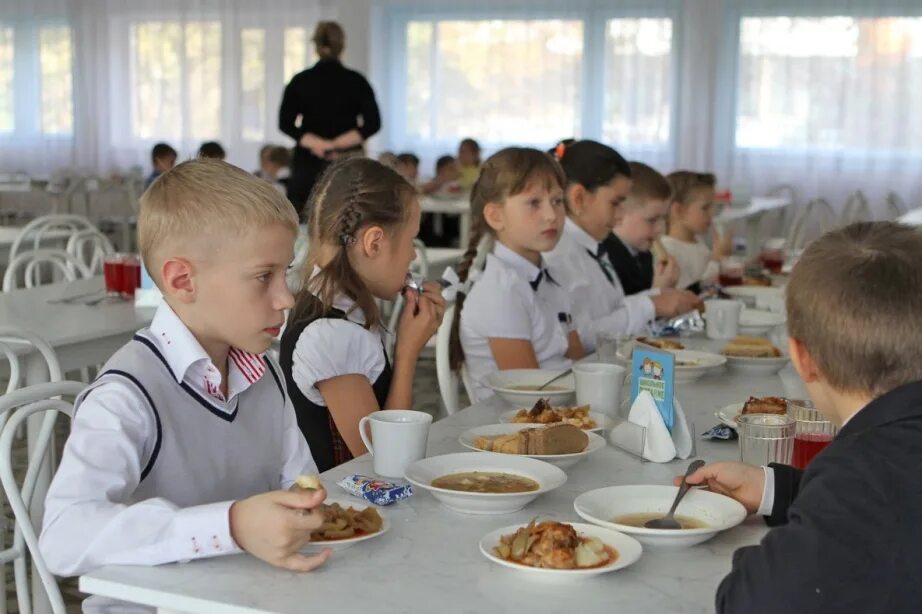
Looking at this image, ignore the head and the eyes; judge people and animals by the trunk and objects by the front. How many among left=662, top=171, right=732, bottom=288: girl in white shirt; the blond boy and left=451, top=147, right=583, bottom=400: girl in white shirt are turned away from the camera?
0

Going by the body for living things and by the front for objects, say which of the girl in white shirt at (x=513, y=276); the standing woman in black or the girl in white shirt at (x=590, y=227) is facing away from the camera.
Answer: the standing woman in black

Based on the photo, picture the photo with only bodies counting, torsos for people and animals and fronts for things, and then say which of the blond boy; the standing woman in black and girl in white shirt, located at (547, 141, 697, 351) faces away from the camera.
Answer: the standing woman in black

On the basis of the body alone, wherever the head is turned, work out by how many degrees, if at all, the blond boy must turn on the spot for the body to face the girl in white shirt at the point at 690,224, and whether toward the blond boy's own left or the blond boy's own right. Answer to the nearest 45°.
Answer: approximately 90° to the blond boy's own left

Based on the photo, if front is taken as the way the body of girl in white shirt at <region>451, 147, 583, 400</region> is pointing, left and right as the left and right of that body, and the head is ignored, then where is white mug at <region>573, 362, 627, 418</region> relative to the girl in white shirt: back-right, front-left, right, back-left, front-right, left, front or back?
front-right

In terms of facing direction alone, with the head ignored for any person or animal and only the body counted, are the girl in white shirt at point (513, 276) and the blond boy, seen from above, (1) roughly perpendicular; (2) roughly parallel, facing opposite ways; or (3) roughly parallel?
roughly parallel

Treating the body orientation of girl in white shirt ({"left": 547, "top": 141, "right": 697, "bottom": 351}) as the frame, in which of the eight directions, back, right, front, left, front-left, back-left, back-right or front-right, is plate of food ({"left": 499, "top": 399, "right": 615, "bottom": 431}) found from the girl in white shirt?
right

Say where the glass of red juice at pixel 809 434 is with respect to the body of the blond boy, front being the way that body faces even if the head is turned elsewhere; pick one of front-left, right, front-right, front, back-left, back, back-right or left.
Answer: front-left

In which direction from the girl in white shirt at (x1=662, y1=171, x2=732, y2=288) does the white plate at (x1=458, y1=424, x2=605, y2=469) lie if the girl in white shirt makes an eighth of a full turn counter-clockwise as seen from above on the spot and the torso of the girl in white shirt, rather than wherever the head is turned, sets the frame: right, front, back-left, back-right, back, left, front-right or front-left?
back-right

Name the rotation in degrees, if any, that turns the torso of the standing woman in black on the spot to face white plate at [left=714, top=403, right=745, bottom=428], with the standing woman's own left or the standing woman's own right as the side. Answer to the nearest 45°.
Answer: approximately 180°

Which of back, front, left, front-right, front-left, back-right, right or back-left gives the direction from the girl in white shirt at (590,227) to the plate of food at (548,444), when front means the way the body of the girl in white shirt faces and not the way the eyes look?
right

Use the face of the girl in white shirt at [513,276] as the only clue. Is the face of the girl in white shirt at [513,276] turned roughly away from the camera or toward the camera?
toward the camera

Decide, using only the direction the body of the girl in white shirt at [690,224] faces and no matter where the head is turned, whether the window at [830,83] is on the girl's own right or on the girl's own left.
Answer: on the girl's own left

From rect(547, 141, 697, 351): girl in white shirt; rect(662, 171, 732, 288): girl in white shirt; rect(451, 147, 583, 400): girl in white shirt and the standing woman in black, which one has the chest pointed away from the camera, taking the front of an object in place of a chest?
the standing woman in black

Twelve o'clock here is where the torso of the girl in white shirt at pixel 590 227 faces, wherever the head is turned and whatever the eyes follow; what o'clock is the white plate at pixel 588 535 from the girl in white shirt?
The white plate is roughly at 3 o'clock from the girl in white shirt.

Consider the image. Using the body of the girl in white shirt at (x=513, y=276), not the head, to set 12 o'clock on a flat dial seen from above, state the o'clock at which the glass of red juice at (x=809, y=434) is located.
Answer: The glass of red juice is roughly at 1 o'clock from the girl in white shirt.

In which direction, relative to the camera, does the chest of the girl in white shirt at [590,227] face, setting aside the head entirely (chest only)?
to the viewer's right

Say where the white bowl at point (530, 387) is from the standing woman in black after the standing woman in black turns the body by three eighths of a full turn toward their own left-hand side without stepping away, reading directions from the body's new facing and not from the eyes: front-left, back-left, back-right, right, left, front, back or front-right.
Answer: front-left

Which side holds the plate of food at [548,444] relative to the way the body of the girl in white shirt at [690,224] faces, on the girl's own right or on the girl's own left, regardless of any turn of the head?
on the girl's own right

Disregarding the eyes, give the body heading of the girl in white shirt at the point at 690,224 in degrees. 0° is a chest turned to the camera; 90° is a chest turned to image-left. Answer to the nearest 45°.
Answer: approximately 270°

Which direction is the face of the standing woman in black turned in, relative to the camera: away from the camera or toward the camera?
away from the camera

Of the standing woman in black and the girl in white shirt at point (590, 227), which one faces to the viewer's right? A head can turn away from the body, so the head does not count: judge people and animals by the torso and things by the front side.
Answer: the girl in white shirt
